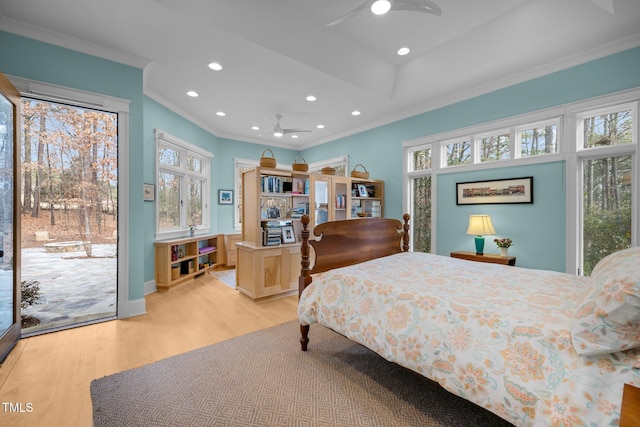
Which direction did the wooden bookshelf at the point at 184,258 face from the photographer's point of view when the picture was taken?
facing the viewer and to the right of the viewer

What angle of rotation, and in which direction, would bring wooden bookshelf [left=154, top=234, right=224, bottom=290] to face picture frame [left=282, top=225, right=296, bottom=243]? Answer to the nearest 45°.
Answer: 0° — it already faces it

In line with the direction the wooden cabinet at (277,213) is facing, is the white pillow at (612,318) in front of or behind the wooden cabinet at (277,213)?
in front

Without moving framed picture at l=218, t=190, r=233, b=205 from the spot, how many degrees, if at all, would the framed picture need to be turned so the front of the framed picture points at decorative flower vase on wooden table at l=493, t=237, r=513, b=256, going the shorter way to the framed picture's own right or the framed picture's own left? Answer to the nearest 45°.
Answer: approximately 45° to the framed picture's own left

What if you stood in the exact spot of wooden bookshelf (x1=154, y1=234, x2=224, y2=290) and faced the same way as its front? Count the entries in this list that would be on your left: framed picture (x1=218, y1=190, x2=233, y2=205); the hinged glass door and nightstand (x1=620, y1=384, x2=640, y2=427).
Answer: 1

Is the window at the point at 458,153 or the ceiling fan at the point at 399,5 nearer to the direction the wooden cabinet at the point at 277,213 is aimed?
the ceiling fan

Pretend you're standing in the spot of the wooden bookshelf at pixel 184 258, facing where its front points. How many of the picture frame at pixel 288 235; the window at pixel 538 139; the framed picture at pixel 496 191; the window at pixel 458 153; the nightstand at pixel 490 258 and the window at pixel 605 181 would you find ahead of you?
6

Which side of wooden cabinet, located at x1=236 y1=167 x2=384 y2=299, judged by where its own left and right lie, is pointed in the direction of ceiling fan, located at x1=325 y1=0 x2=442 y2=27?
front
